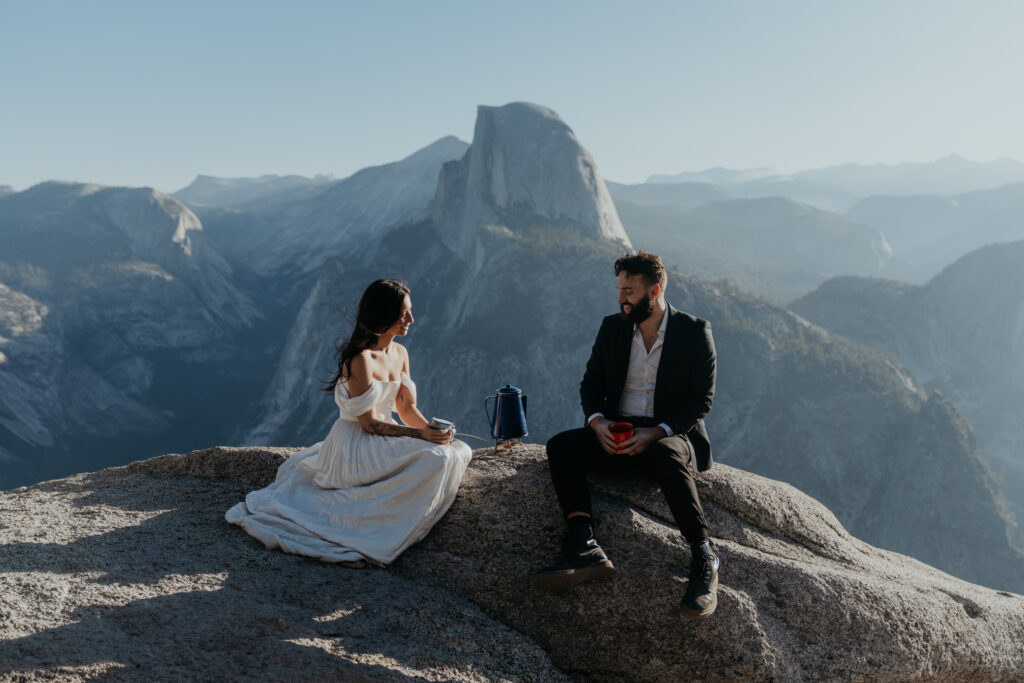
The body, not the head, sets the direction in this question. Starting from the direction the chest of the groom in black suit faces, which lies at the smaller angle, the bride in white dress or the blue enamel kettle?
the bride in white dress

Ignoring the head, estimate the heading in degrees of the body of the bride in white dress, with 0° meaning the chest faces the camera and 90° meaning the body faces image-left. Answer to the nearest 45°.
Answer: approximately 315°

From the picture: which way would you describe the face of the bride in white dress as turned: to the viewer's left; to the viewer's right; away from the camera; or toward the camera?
to the viewer's right

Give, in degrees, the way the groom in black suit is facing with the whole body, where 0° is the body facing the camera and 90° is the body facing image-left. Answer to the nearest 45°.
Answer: approximately 45°

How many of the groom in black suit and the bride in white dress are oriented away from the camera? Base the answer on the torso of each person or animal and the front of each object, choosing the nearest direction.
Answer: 0

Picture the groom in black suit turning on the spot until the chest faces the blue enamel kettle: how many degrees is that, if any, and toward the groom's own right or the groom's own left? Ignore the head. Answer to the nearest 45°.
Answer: approximately 90° to the groom's own right

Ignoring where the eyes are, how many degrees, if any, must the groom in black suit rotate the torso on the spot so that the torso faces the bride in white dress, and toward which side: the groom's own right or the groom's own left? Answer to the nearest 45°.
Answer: approximately 45° to the groom's own right

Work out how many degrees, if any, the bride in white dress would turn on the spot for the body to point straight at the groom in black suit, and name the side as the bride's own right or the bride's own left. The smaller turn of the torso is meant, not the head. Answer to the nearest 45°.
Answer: approximately 45° to the bride's own left
